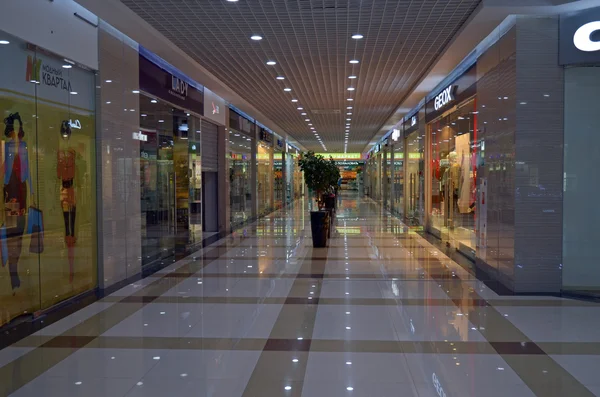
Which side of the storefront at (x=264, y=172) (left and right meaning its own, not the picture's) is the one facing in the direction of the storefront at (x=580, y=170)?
right

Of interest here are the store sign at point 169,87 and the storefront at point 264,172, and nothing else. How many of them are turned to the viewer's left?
0

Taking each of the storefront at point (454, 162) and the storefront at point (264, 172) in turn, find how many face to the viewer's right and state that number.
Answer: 1

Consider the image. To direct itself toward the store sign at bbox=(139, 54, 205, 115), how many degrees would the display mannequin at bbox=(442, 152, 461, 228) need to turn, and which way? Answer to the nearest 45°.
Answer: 0° — it already faces it

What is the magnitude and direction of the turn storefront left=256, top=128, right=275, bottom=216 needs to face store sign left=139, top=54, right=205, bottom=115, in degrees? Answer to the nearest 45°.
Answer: approximately 90° to its right

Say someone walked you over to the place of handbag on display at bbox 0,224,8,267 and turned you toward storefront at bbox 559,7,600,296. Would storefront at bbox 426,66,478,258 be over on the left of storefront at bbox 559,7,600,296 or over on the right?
left

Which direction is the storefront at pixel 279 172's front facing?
to the viewer's right

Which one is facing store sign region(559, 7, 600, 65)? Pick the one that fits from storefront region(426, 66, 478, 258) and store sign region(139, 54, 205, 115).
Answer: store sign region(139, 54, 205, 115)

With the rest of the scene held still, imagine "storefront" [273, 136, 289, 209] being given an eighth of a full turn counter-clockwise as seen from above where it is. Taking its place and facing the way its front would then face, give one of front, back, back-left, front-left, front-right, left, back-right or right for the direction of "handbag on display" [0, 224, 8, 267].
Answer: back-right

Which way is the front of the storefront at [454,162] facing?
to the viewer's left

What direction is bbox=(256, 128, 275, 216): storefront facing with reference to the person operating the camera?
facing to the right of the viewer

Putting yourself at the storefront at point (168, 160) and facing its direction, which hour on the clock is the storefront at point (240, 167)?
the storefront at point (240, 167) is roughly at 8 o'clock from the storefront at point (168, 160).

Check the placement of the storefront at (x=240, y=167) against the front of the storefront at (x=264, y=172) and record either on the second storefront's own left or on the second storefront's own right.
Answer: on the second storefront's own right
